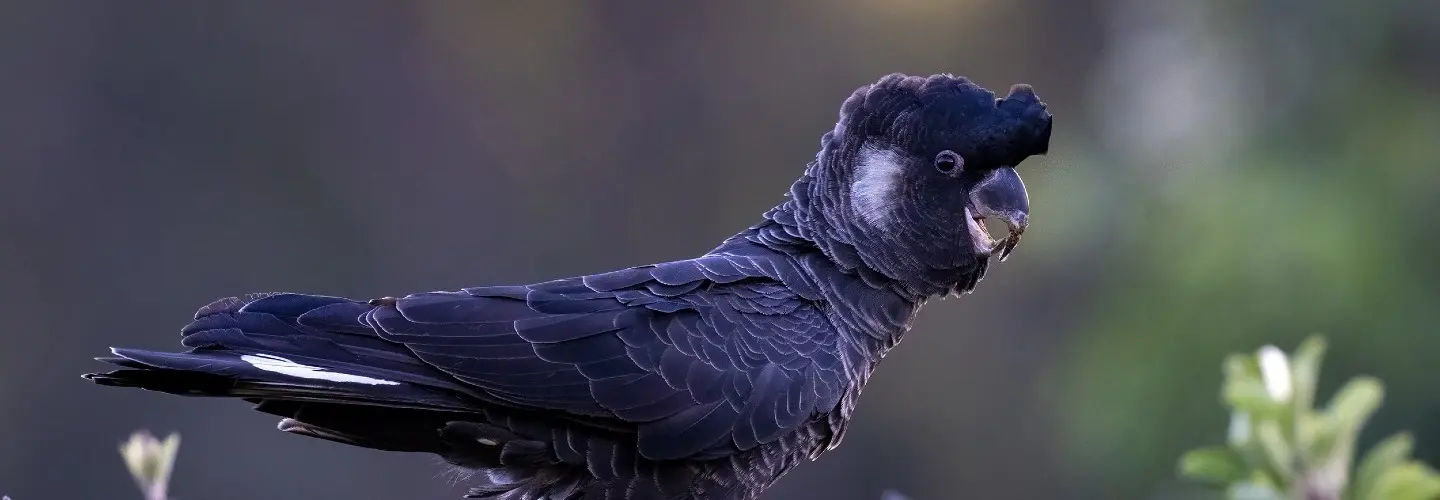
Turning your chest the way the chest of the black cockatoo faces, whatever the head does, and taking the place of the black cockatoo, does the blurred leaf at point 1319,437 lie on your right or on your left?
on your right

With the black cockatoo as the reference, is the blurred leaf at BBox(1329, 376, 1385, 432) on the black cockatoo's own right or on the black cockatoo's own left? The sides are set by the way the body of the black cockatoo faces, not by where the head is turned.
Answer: on the black cockatoo's own right

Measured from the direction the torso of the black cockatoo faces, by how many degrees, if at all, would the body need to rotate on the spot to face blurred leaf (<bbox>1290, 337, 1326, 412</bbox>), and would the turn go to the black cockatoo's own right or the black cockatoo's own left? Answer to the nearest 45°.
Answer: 0° — it already faces it

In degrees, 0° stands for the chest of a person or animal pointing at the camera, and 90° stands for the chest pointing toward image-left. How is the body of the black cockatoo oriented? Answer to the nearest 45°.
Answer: approximately 270°
